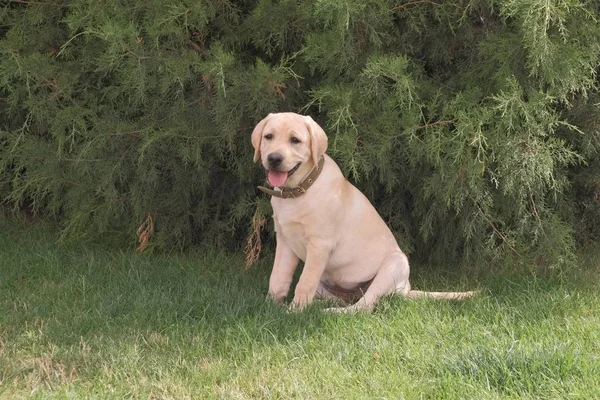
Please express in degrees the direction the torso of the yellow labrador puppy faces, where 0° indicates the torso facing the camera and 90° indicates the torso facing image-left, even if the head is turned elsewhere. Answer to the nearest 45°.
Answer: approximately 45°
